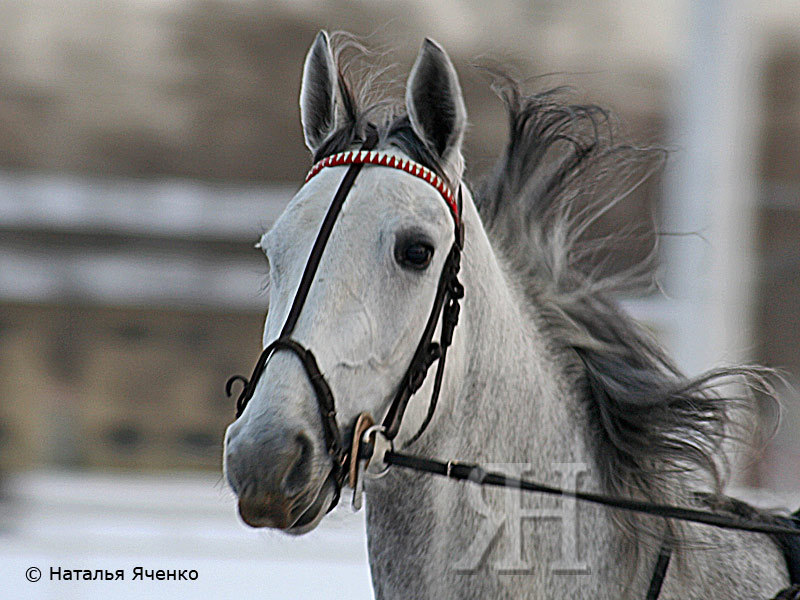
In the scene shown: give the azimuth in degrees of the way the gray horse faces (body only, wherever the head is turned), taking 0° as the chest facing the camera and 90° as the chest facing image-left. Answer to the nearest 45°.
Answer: approximately 45°
